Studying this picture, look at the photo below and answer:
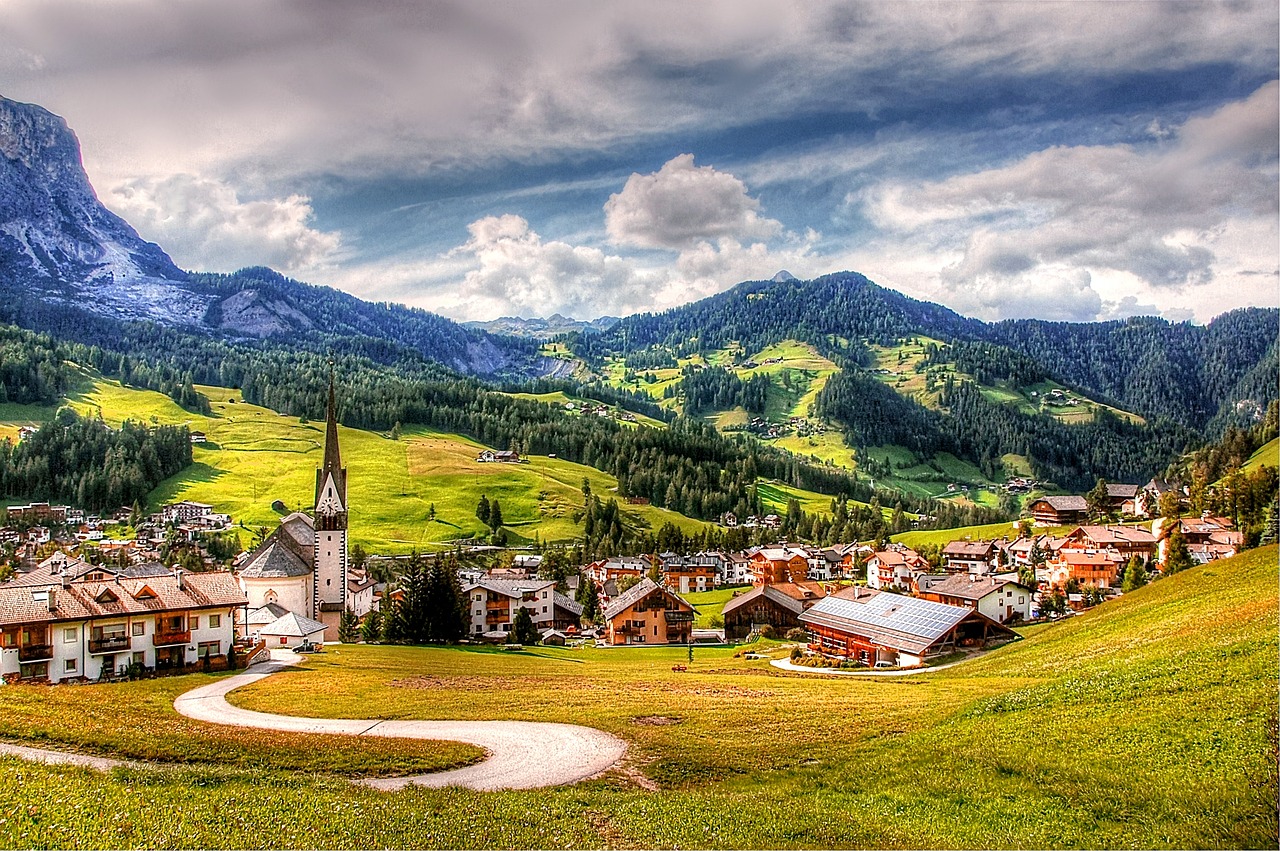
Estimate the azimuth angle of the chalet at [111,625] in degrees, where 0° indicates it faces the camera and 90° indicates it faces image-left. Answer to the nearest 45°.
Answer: approximately 0°
